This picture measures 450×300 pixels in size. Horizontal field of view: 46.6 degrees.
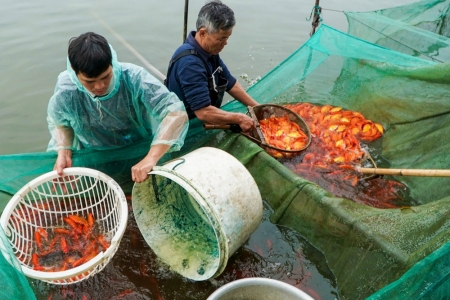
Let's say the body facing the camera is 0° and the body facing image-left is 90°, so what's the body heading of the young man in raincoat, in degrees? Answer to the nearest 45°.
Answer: approximately 0°

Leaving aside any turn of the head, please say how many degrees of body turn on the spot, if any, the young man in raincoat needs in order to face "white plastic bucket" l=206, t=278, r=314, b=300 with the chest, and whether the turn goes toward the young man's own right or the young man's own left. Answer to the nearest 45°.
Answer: approximately 45° to the young man's own left

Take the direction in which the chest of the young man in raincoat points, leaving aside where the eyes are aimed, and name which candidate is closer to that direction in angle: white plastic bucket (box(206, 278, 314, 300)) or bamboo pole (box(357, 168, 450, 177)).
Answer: the white plastic bucket

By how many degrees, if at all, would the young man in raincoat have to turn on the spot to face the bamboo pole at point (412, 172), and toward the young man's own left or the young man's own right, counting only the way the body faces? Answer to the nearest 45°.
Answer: approximately 90° to the young man's own left
